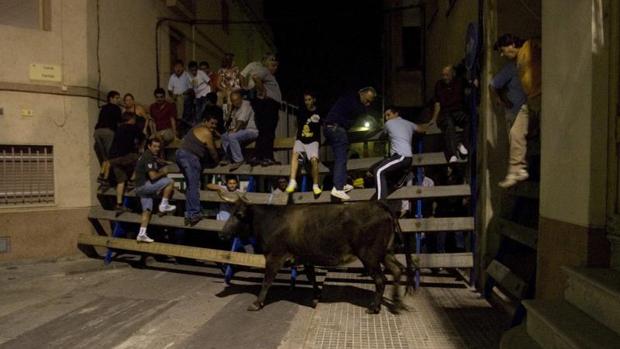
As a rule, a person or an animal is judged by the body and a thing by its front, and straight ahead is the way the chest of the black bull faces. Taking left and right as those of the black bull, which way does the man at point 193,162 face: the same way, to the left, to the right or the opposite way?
the opposite way

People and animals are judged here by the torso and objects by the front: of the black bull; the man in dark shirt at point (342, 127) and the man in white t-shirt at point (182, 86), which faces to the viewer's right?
the man in dark shirt

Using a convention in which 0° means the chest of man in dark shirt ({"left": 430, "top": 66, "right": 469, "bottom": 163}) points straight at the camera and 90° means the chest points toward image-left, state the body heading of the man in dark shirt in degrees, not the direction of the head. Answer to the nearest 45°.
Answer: approximately 0°

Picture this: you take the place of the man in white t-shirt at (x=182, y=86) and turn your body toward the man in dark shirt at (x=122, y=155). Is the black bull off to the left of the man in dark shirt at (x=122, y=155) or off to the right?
left

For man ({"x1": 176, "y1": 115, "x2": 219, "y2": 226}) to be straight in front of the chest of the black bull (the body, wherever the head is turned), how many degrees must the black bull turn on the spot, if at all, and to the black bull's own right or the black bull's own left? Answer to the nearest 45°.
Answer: approximately 45° to the black bull's own right

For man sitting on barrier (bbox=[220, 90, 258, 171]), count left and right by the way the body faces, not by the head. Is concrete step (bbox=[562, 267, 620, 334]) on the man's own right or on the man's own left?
on the man's own left

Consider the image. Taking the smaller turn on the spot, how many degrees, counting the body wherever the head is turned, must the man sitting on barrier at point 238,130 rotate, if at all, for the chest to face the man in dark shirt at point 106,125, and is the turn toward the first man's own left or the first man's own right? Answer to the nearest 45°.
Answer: approximately 90° to the first man's own right

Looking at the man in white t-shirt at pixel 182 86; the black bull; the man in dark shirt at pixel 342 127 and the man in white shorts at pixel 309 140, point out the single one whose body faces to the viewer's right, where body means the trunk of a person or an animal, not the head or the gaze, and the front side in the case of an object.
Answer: the man in dark shirt

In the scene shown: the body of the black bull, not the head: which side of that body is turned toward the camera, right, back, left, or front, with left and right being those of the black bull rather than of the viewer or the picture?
left
